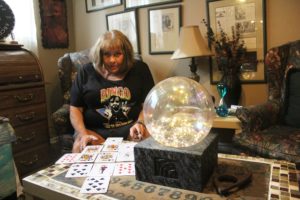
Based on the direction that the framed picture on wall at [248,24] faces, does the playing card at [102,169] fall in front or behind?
in front

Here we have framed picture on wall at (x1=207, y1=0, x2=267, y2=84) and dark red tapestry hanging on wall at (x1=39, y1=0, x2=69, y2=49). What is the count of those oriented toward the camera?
2

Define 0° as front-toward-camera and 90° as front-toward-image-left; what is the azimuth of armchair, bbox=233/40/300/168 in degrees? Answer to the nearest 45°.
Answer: approximately 45°

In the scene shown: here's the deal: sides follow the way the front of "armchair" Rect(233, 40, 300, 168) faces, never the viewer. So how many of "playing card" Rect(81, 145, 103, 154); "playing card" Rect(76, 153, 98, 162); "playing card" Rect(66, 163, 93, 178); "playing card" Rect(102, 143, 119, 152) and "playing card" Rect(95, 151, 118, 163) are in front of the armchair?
5

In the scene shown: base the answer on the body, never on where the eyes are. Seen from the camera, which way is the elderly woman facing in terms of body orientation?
toward the camera

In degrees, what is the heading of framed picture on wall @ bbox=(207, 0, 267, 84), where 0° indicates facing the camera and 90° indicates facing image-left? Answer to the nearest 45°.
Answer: approximately 0°

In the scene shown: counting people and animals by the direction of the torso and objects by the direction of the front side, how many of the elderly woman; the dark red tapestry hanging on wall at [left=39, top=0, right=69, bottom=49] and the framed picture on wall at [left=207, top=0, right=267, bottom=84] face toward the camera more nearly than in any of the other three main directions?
3

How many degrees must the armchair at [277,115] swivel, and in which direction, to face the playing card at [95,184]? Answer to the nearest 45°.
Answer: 0° — it already faces it

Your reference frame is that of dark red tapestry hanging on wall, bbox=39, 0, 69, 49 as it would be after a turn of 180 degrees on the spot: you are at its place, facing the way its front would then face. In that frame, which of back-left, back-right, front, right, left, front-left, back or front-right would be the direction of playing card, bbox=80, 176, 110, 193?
back

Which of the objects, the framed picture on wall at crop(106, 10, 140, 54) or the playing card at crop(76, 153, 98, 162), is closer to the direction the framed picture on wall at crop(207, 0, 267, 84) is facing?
the playing card

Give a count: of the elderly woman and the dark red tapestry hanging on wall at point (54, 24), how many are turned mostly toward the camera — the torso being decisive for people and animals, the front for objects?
2

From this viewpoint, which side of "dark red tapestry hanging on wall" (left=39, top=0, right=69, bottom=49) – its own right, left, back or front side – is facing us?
front

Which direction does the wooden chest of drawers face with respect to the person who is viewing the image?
facing the viewer and to the right of the viewer

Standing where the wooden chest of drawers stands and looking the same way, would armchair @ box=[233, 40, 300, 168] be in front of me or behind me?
in front
